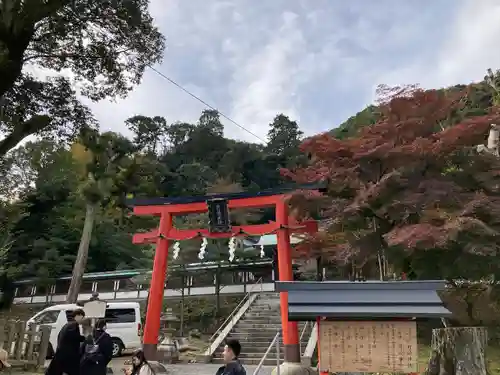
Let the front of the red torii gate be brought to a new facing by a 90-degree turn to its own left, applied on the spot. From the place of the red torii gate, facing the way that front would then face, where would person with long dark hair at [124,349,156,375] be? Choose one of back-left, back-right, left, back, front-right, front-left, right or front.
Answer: right

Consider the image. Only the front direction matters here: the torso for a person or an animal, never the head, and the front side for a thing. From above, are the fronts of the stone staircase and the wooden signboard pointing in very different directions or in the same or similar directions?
same or similar directions

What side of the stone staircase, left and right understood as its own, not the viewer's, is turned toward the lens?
front

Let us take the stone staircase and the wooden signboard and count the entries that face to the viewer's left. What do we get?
0

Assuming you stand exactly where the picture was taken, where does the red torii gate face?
facing the viewer

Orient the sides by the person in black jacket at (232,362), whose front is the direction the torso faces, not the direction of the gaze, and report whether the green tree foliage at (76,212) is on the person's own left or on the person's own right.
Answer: on the person's own right

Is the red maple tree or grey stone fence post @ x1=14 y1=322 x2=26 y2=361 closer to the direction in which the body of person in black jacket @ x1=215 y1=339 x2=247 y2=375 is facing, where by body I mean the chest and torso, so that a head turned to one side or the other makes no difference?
the grey stone fence post

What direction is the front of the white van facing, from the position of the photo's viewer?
facing to the left of the viewer

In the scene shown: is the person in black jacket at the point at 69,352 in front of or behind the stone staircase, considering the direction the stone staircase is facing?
in front

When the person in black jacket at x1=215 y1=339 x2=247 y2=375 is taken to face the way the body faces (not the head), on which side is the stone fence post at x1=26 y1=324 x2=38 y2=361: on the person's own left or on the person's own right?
on the person's own right
